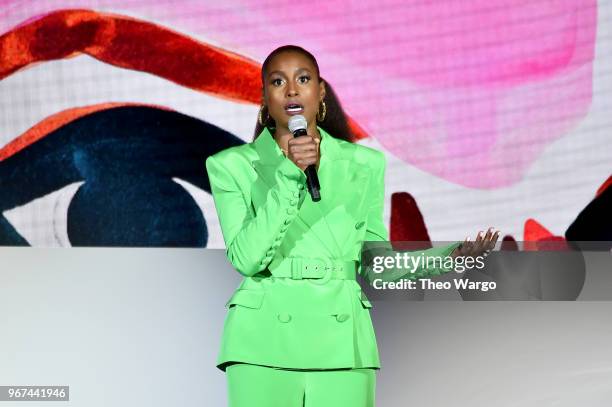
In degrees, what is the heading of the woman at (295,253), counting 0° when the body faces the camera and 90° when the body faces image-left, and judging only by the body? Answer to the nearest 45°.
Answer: approximately 0°
